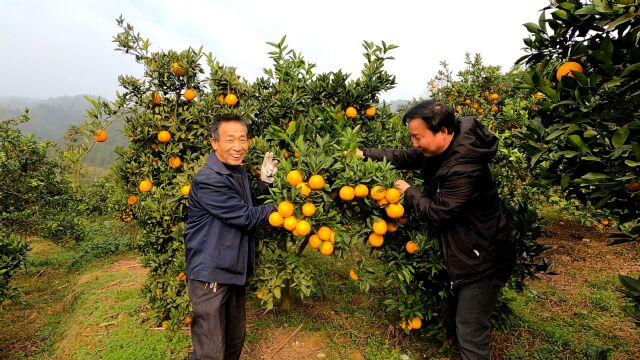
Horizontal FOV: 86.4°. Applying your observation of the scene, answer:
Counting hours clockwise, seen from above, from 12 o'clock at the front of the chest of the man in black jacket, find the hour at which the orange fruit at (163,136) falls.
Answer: The orange fruit is roughly at 12 o'clock from the man in black jacket.

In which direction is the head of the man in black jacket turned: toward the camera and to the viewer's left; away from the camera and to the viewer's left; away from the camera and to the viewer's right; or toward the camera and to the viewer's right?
toward the camera and to the viewer's left

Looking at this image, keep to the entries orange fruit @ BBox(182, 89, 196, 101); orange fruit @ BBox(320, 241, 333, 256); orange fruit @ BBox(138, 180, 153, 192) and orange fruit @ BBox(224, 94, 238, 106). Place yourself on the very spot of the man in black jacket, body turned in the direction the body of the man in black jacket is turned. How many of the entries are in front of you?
4

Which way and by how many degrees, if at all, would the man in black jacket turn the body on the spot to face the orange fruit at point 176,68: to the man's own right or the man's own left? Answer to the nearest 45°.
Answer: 0° — they already face it

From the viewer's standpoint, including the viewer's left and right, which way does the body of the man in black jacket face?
facing to the left of the viewer

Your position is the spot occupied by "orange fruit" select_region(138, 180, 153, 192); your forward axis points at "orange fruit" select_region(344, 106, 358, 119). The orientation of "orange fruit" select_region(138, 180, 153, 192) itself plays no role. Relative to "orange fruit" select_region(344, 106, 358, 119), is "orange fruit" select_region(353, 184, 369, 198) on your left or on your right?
right

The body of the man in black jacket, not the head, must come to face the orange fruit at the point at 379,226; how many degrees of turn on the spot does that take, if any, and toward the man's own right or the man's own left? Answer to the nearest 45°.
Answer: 0° — they already face it

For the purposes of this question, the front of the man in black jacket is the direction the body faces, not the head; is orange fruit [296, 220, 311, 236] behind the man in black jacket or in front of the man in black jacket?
in front

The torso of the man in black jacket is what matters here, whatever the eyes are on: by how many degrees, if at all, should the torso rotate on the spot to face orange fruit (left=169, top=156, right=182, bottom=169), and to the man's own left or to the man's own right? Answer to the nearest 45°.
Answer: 0° — they already face it

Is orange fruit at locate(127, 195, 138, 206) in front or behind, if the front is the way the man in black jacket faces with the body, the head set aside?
in front
